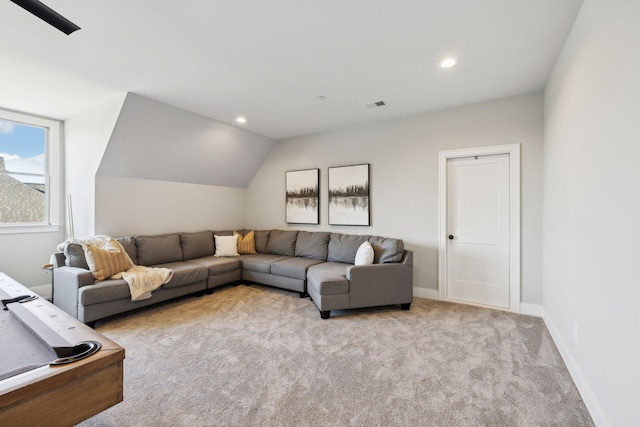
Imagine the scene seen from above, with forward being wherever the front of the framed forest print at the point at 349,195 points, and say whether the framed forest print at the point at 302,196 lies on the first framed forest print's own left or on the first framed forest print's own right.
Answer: on the first framed forest print's own right

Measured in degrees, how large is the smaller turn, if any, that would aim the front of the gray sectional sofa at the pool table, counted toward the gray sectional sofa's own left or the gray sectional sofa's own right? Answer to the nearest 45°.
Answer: approximately 45° to the gray sectional sofa's own right

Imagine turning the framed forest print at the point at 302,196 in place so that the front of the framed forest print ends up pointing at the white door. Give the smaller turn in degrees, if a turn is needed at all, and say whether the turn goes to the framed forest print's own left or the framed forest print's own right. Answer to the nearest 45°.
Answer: approximately 90° to the framed forest print's own left

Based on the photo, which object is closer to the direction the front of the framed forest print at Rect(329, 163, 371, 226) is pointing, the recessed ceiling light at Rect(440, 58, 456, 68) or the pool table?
the pool table

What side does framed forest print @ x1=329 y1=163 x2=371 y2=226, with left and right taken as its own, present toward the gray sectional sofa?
front

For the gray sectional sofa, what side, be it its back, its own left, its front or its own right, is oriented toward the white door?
left

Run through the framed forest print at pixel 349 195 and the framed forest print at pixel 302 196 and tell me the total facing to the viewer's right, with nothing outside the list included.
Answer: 0

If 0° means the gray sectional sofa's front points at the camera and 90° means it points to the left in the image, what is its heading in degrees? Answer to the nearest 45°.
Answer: approximately 0°

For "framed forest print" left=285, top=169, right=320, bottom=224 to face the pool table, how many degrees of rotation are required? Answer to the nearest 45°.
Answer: approximately 45° to its left

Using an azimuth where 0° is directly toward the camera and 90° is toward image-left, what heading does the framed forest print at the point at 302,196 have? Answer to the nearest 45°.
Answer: approximately 45°

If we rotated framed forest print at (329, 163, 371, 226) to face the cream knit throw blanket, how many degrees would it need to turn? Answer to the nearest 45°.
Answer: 0° — it already faces it
